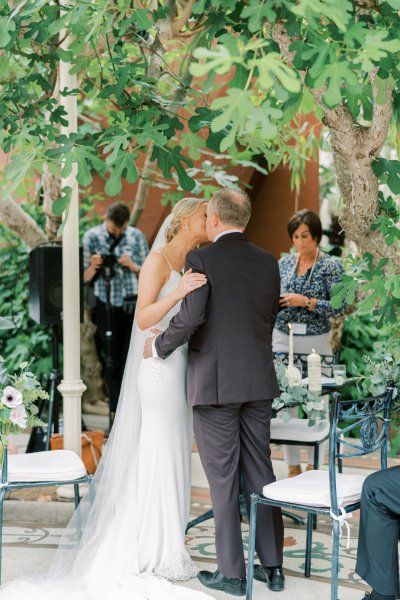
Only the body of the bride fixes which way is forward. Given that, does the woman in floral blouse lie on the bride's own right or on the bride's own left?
on the bride's own left

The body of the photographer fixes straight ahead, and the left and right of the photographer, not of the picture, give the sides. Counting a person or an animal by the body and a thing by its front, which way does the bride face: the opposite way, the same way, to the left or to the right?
to the left

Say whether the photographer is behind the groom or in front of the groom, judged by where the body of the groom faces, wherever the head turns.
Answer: in front

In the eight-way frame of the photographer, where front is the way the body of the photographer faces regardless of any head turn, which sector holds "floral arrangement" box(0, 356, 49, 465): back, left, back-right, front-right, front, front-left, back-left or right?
front

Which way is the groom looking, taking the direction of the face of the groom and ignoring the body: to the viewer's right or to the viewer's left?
to the viewer's left

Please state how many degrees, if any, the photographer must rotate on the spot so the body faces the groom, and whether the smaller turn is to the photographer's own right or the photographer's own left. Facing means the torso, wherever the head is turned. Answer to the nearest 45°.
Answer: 0° — they already face them

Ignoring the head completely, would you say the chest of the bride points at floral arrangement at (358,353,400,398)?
yes

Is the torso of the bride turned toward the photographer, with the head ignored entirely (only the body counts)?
no

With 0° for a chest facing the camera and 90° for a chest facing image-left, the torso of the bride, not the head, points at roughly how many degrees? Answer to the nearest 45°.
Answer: approximately 270°

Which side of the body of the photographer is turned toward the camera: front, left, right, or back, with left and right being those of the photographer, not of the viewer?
front

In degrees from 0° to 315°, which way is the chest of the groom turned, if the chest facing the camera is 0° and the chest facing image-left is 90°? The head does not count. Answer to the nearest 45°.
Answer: approximately 135°

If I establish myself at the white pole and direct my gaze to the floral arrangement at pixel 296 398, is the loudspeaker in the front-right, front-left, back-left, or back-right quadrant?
back-left

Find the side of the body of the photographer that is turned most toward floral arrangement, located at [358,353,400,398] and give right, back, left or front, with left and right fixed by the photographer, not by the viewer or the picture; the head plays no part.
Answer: front

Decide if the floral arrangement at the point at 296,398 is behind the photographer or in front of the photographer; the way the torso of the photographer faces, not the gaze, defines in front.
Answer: in front

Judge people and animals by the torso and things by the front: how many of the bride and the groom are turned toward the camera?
0

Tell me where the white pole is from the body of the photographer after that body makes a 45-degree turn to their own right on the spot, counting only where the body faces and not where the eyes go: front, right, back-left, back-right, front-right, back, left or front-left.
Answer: front-left

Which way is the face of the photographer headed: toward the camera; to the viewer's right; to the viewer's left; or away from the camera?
toward the camera

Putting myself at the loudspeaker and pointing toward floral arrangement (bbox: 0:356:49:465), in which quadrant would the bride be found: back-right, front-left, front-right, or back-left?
front-left
